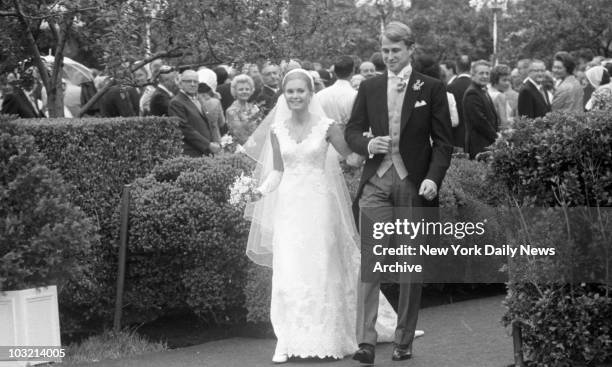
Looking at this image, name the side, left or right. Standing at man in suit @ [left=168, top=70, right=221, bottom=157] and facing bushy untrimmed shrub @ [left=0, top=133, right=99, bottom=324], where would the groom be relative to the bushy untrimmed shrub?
left

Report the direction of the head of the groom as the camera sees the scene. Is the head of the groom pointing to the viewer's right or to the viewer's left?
to the viewer's left

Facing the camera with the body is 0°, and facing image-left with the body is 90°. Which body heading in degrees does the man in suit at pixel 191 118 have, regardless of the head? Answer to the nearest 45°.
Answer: approximately 315°

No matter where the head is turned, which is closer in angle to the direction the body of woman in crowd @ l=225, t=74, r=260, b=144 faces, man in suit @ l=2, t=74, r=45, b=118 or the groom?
the groom

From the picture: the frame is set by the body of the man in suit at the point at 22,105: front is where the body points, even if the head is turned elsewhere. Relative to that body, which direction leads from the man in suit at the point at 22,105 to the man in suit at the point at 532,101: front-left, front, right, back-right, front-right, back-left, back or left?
front-left
